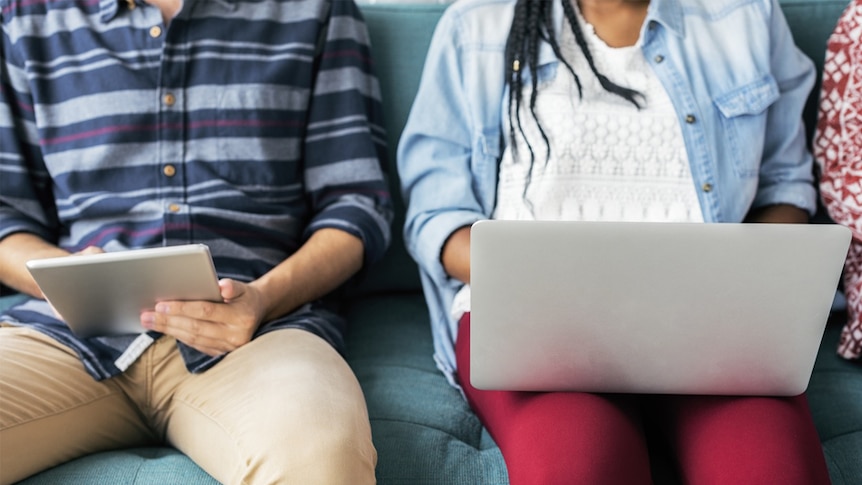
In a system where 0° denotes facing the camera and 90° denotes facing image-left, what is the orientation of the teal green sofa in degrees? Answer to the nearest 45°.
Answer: approximately 0°

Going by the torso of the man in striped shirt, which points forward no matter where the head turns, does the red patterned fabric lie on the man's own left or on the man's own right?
on the man's own left

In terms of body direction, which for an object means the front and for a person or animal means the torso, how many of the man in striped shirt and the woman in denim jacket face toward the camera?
2

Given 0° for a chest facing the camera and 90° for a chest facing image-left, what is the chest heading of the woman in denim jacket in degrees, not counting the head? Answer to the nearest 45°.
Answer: approximately 0°

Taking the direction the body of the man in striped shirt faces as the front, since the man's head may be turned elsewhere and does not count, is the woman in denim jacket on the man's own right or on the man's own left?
on the man's own left
